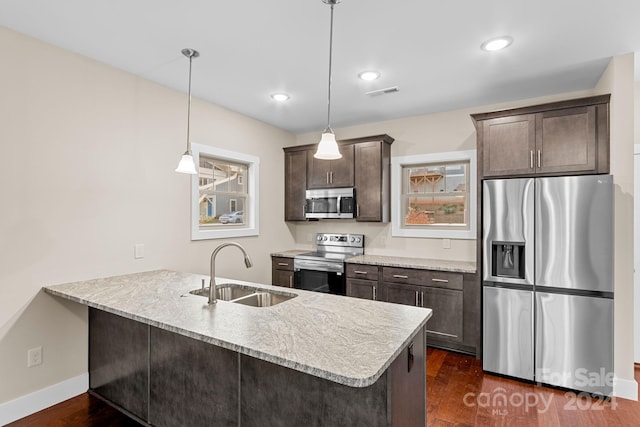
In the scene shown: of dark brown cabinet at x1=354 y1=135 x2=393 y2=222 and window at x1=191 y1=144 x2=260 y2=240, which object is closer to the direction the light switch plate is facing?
the dark brown cabinet

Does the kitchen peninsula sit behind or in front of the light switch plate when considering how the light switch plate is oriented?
in front

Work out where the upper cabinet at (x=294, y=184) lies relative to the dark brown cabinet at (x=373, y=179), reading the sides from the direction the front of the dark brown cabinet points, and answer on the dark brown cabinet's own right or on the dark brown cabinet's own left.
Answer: on the dark brown cabinet's own right

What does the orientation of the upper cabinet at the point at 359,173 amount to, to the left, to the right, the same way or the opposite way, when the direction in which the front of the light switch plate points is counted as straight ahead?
to the right

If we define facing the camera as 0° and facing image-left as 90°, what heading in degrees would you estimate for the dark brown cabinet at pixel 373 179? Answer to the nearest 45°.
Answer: approximately 45°

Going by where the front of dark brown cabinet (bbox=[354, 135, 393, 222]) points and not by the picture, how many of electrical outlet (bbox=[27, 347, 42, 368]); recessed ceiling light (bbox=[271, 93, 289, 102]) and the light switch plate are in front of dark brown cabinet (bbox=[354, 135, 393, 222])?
3

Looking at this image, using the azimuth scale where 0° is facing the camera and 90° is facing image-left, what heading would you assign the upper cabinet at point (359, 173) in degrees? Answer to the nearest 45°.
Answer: approximately 45°
